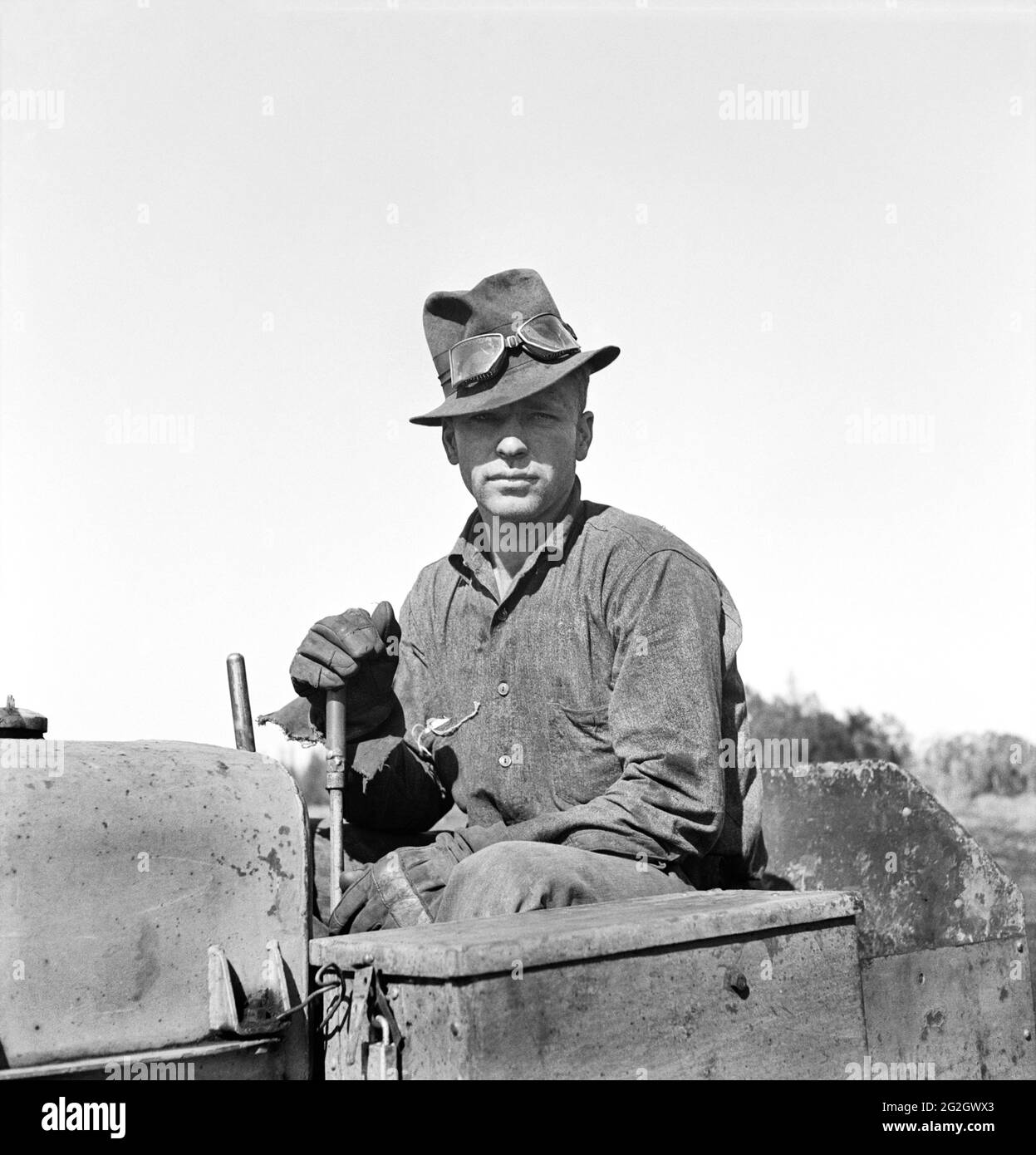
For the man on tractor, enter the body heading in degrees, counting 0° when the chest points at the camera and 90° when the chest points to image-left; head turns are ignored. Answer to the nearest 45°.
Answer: approximately 45°

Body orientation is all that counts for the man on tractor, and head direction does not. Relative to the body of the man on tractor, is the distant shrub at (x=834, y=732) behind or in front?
behind
